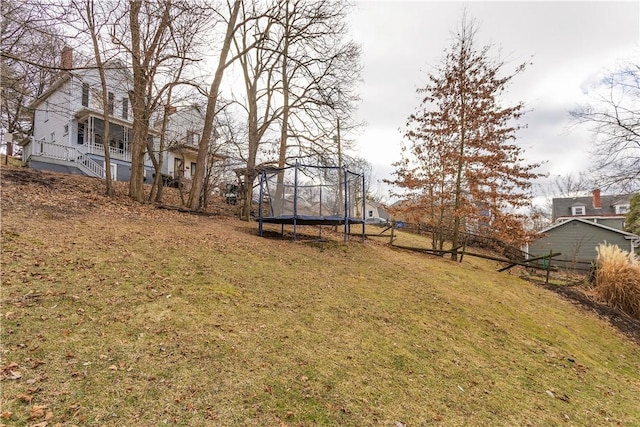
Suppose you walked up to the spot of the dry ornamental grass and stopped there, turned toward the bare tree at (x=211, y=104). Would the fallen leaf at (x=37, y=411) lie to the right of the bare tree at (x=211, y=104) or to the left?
left

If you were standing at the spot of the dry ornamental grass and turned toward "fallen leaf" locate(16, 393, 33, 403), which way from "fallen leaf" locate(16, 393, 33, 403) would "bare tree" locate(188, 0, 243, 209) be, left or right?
right

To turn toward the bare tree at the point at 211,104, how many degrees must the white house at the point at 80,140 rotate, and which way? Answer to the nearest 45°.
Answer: approximately 45° to its right

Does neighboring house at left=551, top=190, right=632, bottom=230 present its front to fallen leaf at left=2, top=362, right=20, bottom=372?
yes

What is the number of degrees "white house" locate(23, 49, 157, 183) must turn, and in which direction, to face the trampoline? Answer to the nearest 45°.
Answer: approximately 45° to its right

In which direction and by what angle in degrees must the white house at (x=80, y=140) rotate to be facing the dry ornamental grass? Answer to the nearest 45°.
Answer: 0° — it already faces it

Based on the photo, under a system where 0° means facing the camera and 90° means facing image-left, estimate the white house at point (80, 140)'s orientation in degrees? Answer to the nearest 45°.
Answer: approximately 315°

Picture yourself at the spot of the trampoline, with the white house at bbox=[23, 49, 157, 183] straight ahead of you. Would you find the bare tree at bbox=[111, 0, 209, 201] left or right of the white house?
left

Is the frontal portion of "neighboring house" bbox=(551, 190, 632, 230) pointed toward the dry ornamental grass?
yes

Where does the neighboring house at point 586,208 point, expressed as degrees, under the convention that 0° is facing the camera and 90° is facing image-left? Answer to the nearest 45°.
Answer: approximately 0°

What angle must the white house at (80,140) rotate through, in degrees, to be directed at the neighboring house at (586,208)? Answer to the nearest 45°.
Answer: approximately 45° to its left
